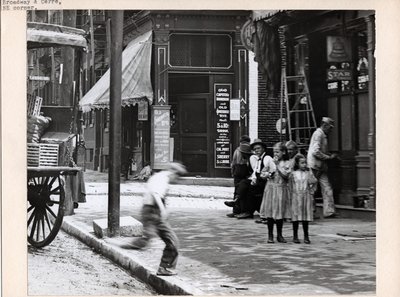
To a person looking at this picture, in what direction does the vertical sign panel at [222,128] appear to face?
facing the viewer

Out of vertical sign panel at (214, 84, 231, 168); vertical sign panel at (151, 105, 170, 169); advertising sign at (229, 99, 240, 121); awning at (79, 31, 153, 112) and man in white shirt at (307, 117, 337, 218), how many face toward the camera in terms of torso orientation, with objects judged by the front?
3

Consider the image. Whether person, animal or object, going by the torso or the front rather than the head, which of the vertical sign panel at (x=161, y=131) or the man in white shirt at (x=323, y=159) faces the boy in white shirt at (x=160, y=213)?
the vertical sign panel

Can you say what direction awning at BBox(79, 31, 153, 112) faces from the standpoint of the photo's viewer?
facing to the left of the viewer

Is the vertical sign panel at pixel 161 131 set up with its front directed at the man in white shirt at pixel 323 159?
no

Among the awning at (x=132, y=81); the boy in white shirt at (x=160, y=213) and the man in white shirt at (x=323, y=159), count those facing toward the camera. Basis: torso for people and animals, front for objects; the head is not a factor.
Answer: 0

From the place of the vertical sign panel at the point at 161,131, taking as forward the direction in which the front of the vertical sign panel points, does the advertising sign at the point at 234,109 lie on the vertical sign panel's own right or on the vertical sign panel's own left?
on the vertical sign panel's own left

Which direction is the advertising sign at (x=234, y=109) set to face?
toward the camera

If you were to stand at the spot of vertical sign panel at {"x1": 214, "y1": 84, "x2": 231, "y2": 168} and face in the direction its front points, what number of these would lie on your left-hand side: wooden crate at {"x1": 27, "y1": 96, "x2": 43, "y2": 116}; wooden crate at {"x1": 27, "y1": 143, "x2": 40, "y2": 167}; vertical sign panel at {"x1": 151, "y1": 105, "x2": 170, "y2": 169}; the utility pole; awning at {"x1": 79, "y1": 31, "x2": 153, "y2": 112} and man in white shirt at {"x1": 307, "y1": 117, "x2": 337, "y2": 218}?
1

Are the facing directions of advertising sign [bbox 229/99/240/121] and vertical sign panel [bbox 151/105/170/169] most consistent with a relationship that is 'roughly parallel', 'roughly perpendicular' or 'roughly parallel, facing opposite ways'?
roughly parallel

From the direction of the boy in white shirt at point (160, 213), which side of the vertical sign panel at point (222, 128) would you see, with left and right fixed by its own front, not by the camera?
front

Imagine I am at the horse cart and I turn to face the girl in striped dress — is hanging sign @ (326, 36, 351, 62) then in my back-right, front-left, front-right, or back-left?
front-left

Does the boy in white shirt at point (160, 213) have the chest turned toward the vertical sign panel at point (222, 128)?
no
